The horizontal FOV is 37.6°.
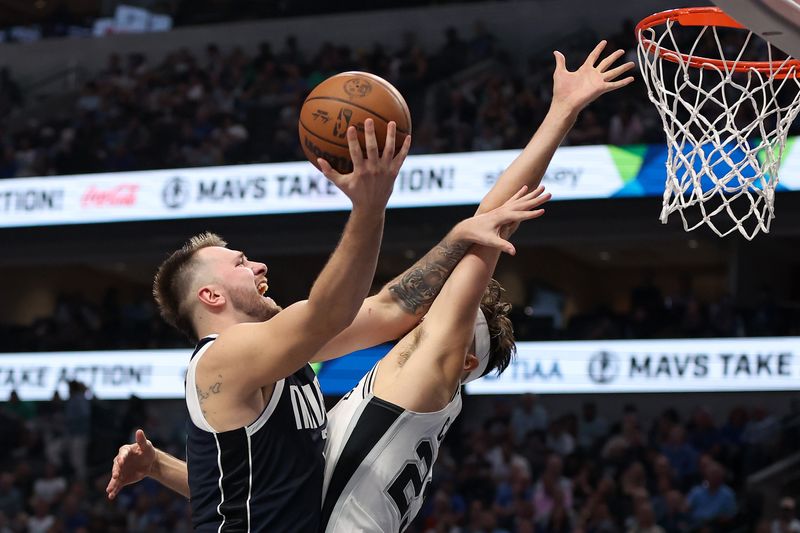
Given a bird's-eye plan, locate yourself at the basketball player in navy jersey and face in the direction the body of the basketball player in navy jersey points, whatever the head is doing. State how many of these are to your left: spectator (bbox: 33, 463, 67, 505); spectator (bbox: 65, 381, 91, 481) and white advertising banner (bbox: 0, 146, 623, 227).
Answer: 3

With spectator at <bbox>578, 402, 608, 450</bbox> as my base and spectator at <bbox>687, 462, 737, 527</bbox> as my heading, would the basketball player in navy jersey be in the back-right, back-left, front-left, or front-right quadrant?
front-right

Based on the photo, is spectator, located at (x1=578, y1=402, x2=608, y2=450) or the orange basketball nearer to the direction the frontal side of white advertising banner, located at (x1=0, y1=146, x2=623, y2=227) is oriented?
the orange basketball

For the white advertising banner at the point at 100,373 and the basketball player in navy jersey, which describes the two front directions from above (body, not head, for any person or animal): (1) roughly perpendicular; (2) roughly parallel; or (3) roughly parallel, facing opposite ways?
roughly perpendicular

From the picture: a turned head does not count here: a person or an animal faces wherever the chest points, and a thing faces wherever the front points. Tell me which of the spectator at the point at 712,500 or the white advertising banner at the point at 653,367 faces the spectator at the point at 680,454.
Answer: the white advertising banner

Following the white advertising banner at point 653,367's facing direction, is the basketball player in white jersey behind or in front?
in front

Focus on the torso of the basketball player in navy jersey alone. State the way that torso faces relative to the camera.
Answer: to the viewer's right

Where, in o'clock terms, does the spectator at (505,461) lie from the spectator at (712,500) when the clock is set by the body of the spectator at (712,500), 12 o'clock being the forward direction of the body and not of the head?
the spectator at (505,461) is roughly at 4 o'clock from the spectator at (712,500).

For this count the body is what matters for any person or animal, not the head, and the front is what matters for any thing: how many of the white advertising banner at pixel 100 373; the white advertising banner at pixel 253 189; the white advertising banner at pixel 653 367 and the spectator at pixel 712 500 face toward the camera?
4

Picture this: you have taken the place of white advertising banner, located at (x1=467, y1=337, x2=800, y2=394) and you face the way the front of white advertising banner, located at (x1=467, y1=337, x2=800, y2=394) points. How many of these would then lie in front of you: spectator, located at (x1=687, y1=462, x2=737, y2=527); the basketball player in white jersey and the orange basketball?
3

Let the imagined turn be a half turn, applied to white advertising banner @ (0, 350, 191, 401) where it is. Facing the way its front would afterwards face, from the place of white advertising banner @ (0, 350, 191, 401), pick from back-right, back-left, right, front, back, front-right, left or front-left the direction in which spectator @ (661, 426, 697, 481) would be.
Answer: back-right

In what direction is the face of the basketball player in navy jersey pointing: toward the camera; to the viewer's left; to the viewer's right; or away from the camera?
to the viewer's right

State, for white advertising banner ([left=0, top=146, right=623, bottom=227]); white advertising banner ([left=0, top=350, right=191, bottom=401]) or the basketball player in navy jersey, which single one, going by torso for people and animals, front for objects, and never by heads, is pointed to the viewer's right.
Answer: the basketball player in navy jersey

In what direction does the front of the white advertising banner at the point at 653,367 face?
toward the camera

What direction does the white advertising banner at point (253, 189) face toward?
toward the camera

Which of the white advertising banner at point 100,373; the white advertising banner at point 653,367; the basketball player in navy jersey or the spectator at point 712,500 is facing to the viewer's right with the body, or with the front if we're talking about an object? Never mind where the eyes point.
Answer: the basketball player in navy jersey

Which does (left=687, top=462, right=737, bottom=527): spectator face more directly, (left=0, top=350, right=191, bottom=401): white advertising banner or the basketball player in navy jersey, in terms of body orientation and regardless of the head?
the basketball player in navy jersey

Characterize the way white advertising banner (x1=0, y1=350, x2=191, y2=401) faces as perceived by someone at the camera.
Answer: facing the viewer

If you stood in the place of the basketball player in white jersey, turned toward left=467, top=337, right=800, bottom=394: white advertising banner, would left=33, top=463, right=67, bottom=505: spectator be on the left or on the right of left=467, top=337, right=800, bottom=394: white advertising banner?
left
